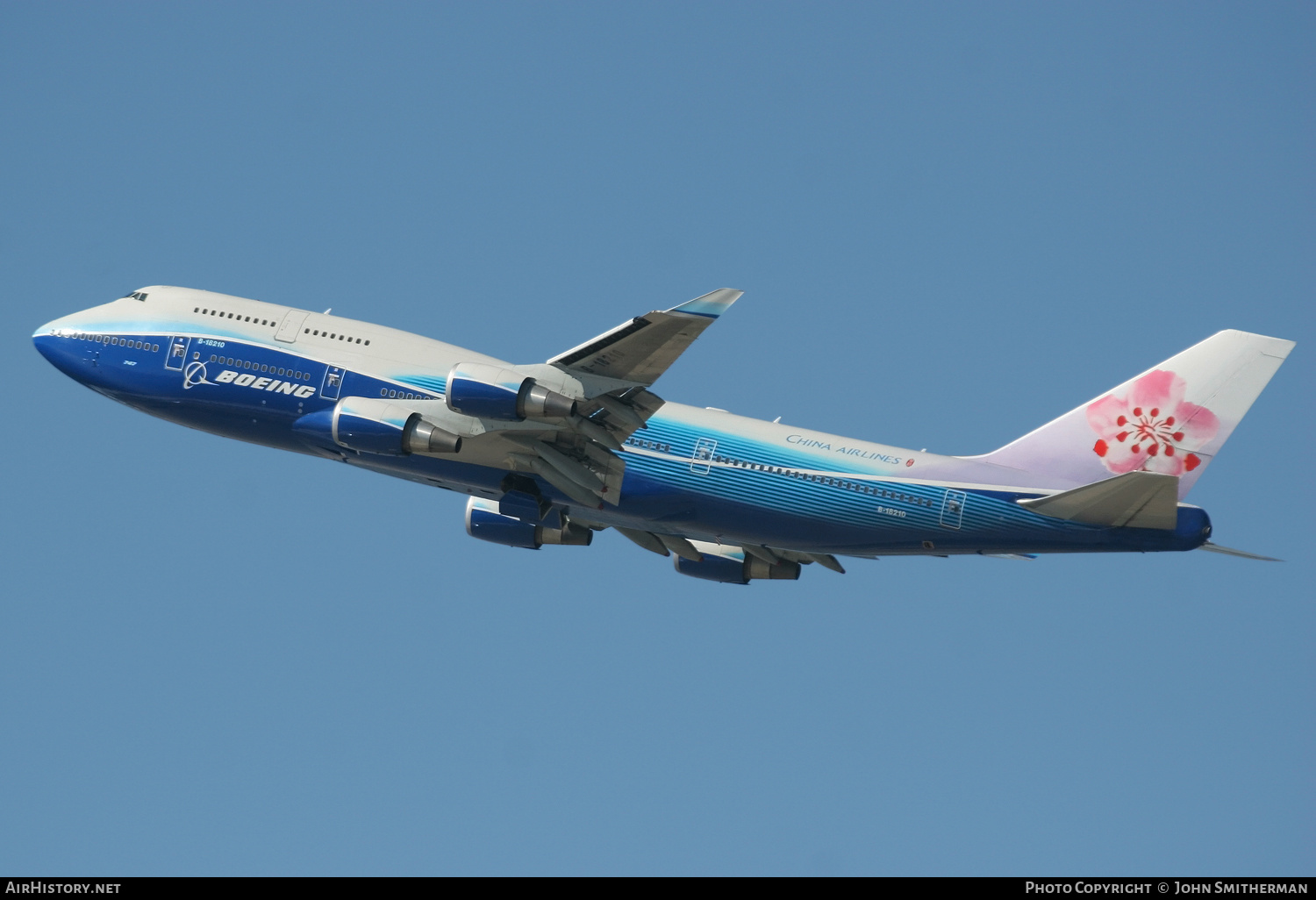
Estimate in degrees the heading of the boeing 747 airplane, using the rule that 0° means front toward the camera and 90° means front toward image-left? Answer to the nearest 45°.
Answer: approximately 90°
